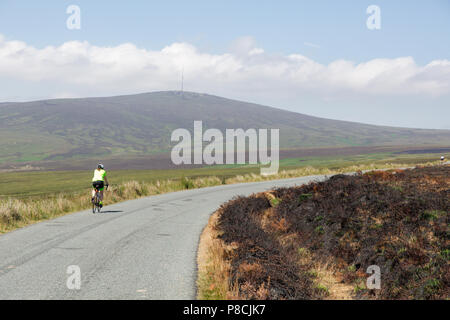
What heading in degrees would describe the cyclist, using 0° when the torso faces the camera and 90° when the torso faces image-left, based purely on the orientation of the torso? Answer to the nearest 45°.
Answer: approximately 225°
